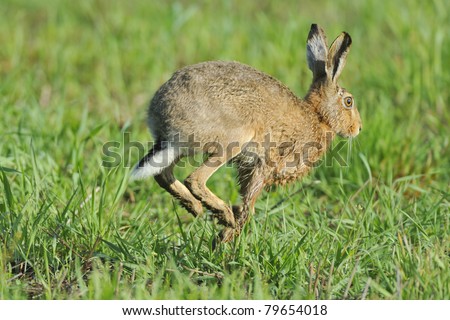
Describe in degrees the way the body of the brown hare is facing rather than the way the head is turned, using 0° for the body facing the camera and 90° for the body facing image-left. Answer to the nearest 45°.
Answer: approximately 270°
